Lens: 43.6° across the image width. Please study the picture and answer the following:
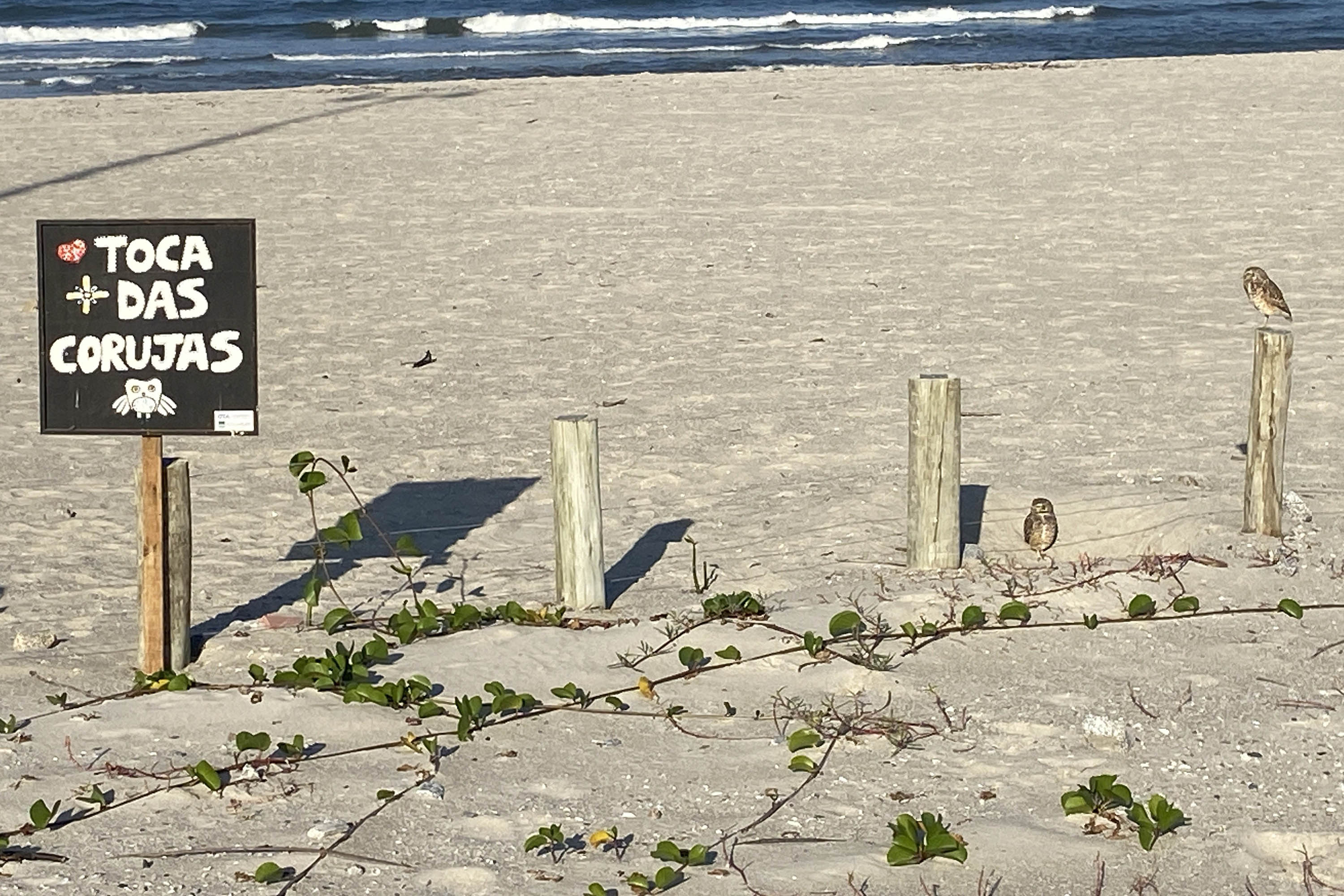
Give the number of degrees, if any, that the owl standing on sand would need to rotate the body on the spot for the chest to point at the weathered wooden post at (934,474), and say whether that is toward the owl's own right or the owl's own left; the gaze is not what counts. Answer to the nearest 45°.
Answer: approximately 45° to the owl's own right

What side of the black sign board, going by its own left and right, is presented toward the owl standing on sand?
left

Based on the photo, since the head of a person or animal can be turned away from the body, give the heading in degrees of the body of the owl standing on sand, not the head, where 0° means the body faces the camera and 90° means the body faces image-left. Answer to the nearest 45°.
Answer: approximately 0°

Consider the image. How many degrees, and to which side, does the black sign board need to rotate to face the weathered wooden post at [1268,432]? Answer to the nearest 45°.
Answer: approximately 90° to its left

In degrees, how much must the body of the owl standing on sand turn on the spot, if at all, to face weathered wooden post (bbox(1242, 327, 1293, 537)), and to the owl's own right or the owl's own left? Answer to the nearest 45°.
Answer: approximately 90° to the owl's own left

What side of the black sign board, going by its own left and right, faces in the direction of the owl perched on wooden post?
left

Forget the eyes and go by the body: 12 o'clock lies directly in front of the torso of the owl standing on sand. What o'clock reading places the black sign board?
The black sign board is roughly at 2 o'clock from the owl standing on sand.

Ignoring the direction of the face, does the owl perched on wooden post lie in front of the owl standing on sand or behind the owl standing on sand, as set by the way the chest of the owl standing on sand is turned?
behind

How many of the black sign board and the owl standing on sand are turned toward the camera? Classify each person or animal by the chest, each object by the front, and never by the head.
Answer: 2
